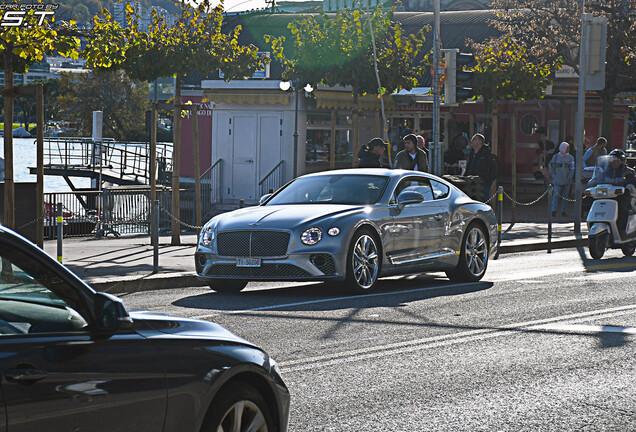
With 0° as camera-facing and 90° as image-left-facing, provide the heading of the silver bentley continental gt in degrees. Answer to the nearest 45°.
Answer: approximately 45°

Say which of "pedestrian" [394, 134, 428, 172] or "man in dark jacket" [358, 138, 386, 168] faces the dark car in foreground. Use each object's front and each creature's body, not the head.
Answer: the pedestrian

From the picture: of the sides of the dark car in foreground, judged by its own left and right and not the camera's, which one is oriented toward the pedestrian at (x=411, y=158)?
left

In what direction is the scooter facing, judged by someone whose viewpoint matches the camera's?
facing the viewer and to the left of the viewer

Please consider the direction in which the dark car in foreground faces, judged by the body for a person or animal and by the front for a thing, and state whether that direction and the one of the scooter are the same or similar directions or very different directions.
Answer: very different directions

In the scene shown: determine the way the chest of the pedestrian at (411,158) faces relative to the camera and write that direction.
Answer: toward the camera

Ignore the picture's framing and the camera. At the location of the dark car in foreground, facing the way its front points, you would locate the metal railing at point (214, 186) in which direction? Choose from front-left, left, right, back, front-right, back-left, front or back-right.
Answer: left

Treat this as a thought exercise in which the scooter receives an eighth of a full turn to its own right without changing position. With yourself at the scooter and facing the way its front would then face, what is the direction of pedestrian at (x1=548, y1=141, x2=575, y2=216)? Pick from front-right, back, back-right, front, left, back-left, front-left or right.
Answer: right

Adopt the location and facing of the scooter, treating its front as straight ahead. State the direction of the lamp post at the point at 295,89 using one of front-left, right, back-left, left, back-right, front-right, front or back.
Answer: right

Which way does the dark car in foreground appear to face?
to the viewer's right

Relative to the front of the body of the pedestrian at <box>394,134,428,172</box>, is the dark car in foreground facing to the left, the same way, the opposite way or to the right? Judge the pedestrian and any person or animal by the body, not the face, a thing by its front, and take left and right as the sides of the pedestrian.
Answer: to the left
